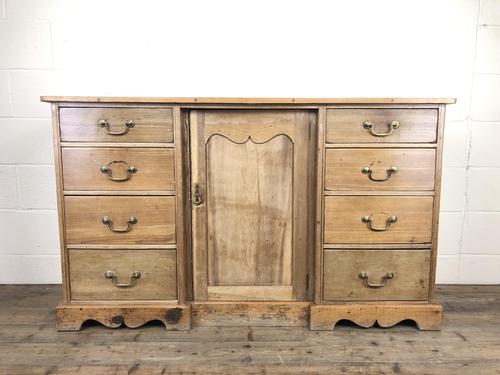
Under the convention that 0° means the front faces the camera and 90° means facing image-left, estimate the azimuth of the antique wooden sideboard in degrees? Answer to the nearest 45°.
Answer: approximately 0°
